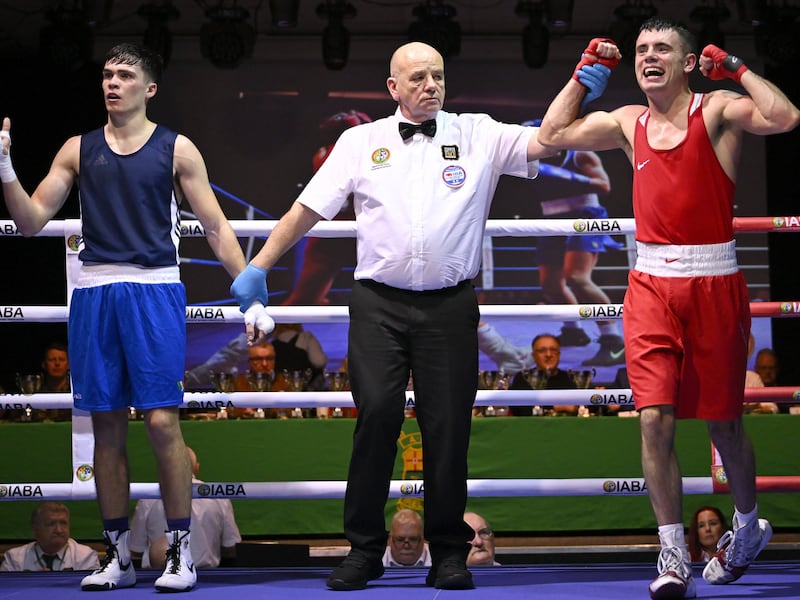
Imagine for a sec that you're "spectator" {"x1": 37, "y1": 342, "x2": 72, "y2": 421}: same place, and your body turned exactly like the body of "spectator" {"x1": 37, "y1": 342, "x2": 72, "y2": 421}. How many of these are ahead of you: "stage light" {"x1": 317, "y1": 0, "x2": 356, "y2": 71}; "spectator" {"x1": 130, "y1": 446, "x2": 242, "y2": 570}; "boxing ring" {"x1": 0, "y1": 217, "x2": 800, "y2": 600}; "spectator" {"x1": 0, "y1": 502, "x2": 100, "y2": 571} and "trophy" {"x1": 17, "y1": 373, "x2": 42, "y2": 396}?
4

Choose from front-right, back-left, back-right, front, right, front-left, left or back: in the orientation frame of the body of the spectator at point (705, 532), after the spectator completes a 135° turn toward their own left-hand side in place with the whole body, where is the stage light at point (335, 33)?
left

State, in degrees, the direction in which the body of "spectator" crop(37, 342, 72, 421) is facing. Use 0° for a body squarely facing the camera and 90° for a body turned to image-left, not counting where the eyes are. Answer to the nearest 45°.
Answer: approximately 0°

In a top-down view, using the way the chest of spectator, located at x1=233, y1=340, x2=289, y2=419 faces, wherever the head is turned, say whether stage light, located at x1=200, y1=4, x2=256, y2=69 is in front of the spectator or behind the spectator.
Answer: behind

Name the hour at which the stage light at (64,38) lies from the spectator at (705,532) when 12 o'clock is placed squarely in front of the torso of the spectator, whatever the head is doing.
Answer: The stage light is roughly at 4 o'clock from the spectator.

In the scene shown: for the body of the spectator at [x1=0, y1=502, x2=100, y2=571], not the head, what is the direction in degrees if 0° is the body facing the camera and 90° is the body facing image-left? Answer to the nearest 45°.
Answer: approximately 0°

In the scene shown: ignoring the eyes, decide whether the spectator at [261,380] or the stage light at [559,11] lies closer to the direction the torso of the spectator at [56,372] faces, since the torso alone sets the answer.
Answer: the spectator

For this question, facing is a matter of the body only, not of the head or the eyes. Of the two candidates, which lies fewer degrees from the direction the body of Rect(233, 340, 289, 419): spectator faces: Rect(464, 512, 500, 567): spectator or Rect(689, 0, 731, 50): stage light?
the spectator
